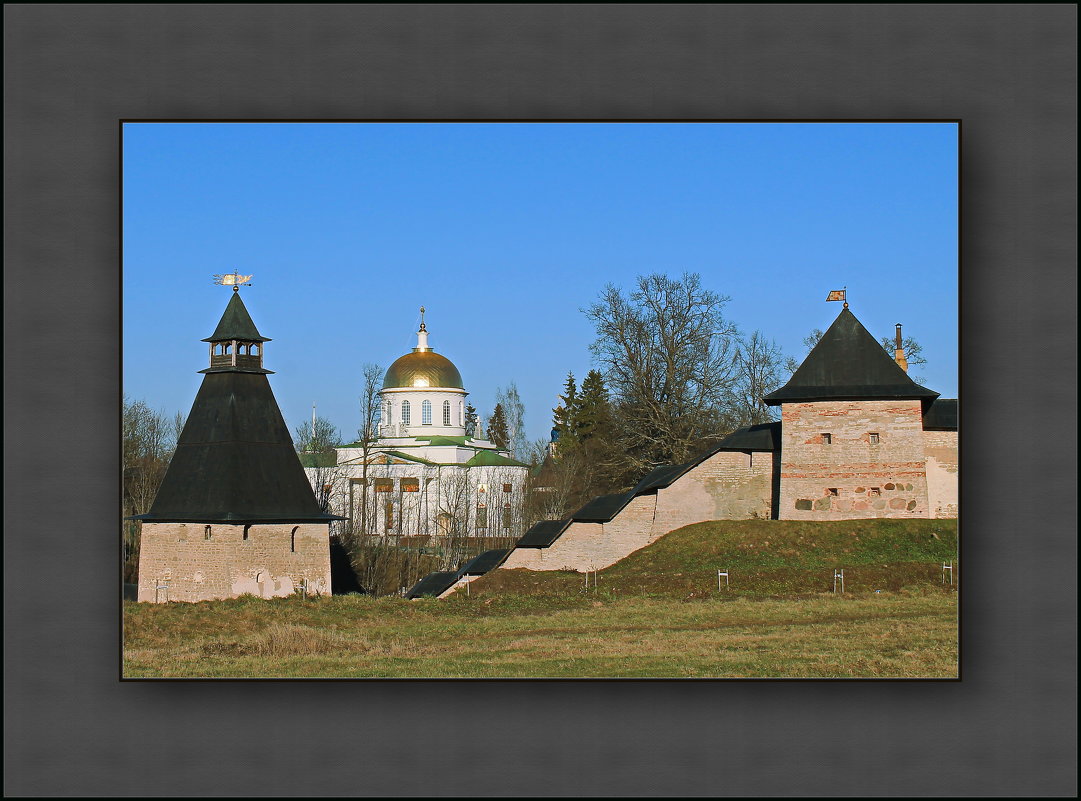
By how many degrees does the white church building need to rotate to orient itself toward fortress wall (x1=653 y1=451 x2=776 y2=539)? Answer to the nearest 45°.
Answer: approximately 45° to its left

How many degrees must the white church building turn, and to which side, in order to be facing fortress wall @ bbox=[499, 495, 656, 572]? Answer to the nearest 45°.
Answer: approximately 45° to its left

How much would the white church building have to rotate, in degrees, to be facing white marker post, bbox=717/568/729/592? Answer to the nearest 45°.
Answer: approximately 45° to its left

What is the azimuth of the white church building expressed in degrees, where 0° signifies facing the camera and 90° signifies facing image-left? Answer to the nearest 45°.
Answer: approximately 45°

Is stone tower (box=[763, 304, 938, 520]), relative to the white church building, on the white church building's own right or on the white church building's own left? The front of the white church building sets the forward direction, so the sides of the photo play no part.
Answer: on the white church building's own left
